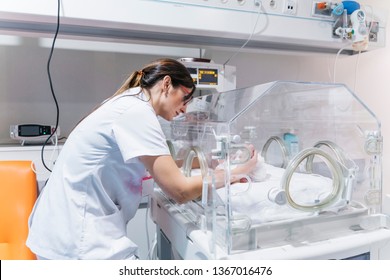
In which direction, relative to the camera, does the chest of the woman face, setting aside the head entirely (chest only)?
to the viewer's right

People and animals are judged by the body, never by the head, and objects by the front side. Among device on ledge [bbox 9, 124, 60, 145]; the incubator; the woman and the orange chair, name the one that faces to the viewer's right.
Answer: the woman

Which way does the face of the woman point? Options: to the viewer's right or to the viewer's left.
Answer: to the viewer's right
